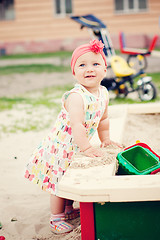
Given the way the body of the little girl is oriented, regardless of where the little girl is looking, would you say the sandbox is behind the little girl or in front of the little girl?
in front

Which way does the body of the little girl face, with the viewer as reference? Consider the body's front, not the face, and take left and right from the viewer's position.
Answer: facing the viewer and to the right of the viewer
